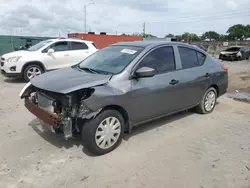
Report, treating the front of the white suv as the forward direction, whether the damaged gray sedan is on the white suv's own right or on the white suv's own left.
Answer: on the white suv's own left

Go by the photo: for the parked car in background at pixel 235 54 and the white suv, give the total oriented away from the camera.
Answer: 0

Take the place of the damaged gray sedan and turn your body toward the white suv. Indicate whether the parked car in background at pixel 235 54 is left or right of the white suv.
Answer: right

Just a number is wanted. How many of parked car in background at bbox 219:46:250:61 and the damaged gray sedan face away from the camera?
0

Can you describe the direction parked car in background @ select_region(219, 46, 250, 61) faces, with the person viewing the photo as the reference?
facing the viewer and to the left of the viewer

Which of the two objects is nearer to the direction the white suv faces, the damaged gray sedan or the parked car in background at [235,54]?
the damaged gray sedan

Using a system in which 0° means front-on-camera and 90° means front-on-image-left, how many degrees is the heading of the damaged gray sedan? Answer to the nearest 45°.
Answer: approximately 45°

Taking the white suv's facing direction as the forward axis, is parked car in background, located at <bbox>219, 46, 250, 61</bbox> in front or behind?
behind

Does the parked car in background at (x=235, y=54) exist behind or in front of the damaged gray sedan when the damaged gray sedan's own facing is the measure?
behind

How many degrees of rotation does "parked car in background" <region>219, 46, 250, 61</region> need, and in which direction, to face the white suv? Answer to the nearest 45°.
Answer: approximately 45° to its left

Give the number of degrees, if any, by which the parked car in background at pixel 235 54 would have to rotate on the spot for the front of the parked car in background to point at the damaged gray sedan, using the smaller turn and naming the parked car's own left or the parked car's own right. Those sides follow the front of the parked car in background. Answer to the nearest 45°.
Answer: approximately 45° to the parked car's own left

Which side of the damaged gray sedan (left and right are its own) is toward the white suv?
right
